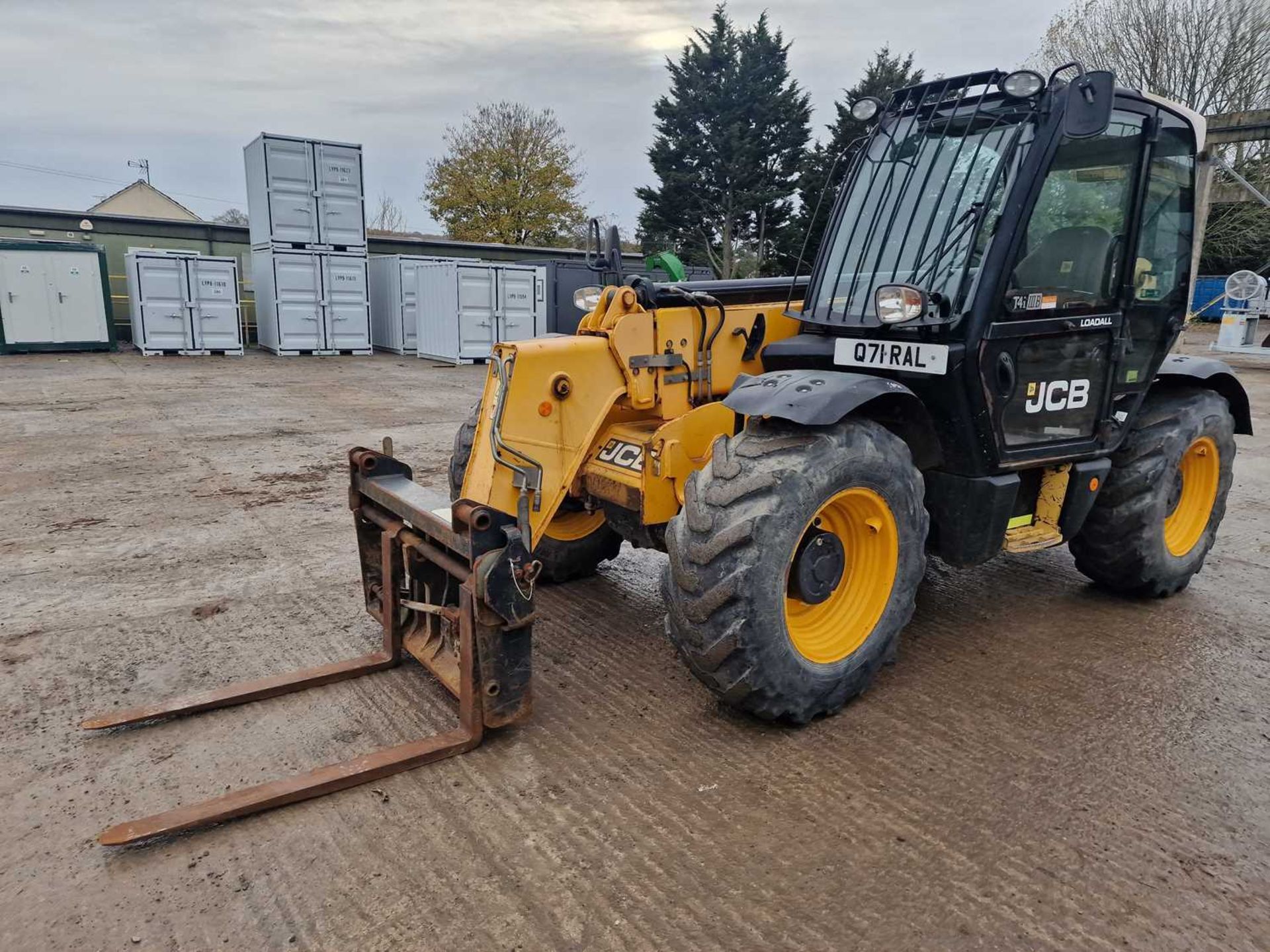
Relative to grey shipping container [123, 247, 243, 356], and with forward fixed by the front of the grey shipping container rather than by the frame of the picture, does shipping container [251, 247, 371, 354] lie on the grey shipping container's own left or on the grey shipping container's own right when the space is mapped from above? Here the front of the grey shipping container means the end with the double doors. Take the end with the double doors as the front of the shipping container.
on the grey shipping container's own left

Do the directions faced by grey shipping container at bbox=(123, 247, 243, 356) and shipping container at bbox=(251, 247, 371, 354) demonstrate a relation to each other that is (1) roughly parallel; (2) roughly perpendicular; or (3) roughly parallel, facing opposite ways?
roughly parallel

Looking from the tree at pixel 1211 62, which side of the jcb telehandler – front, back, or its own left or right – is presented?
back

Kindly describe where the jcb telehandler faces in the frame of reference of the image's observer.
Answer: facing the viewer and to the left of the viewer

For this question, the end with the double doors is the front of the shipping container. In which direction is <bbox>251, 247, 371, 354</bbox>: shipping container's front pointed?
toward the camera

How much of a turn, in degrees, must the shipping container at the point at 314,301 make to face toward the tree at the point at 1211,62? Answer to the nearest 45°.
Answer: approximately 90° to its left

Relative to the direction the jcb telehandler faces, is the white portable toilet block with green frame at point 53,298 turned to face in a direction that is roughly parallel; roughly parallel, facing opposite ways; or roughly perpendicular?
roughly perpendicular

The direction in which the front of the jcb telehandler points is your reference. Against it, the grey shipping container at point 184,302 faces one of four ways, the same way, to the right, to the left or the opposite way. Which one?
to the left

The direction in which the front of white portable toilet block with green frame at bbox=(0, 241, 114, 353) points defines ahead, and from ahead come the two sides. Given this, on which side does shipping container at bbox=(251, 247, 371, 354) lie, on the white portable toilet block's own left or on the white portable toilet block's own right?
on the white portable toilet block's own left

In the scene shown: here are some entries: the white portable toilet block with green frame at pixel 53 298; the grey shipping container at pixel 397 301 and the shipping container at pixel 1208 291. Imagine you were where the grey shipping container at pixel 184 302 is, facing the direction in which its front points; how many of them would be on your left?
2

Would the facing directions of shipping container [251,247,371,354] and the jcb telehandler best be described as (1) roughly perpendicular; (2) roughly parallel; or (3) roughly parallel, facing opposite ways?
roughly perpendicular
